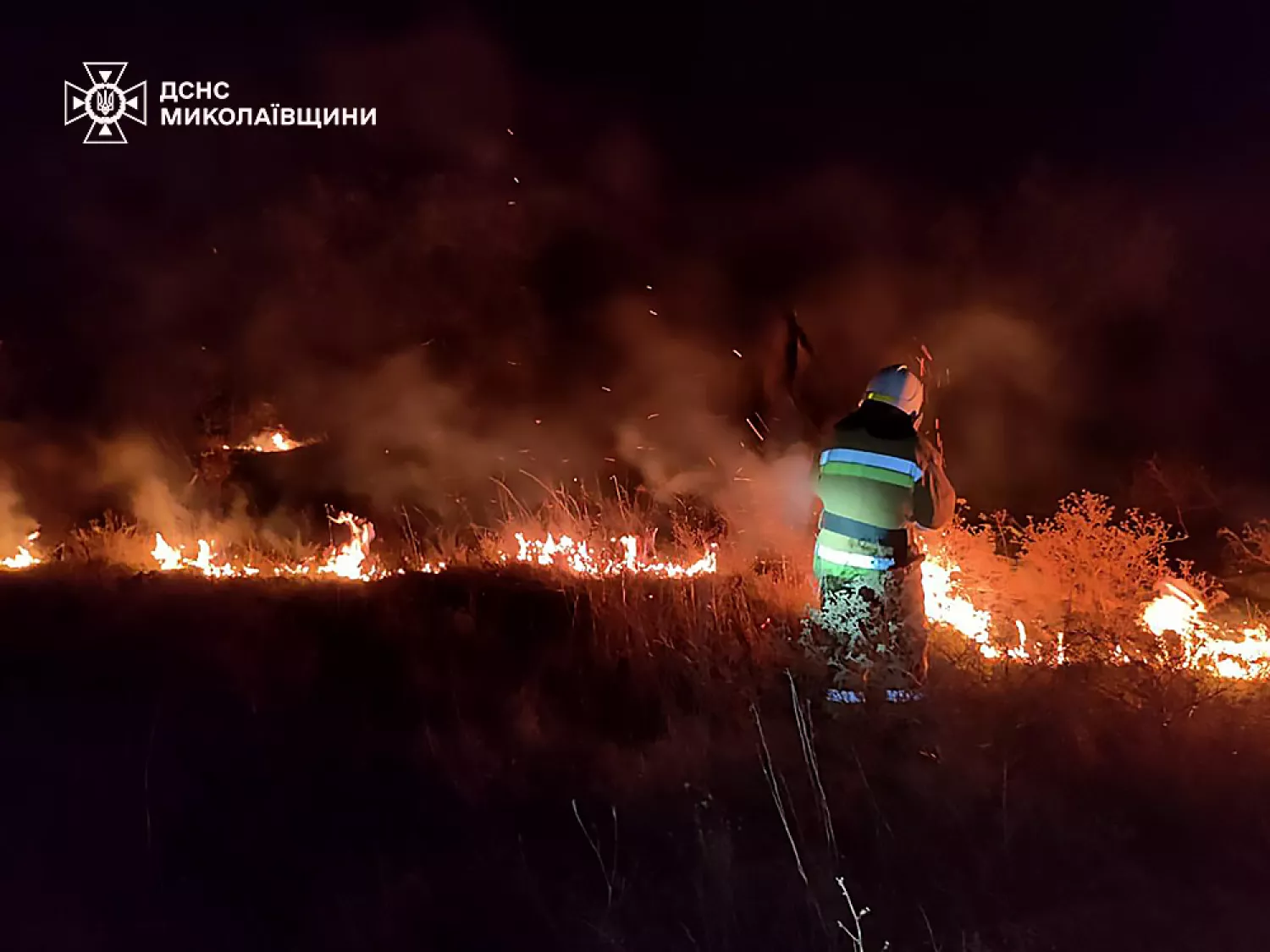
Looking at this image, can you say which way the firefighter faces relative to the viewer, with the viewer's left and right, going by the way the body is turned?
facing away from the viewer and to the right of the viewer
